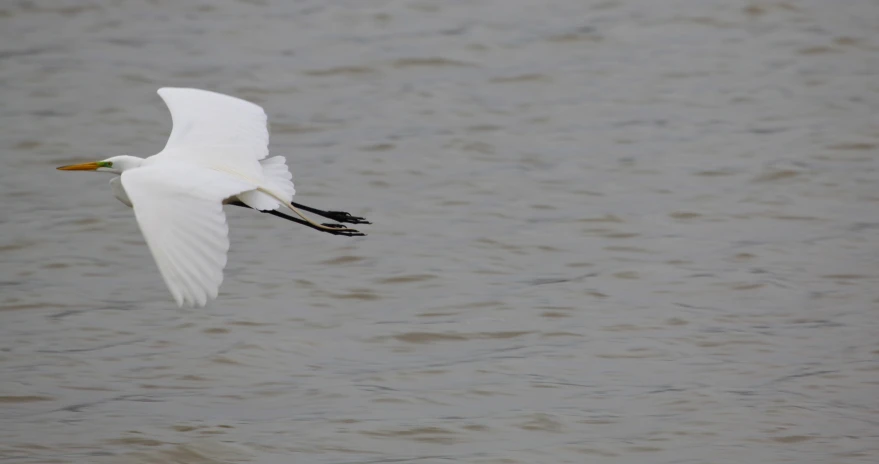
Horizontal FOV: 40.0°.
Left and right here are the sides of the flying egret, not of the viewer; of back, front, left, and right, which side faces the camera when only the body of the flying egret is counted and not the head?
left
